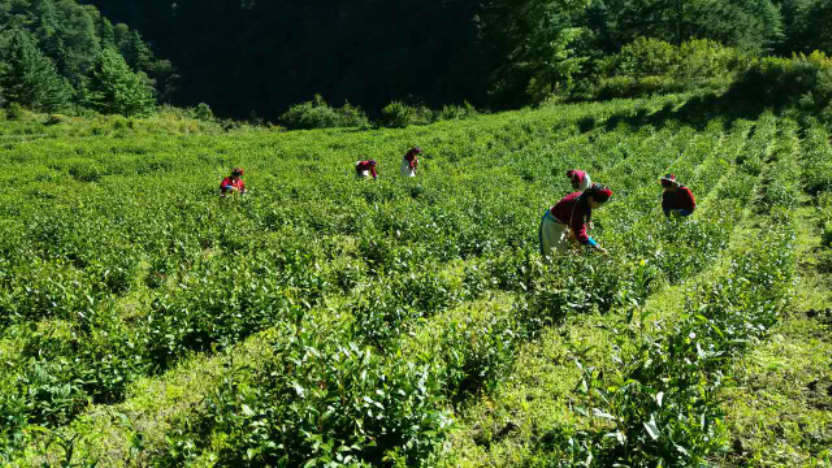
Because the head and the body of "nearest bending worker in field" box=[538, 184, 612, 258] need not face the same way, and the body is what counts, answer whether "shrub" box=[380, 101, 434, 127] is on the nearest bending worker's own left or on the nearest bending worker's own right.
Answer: on the nearest bending worker's own left

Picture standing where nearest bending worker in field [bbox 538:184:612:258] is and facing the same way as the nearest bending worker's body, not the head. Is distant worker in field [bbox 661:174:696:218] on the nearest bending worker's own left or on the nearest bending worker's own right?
on the nearest bending worker's own left

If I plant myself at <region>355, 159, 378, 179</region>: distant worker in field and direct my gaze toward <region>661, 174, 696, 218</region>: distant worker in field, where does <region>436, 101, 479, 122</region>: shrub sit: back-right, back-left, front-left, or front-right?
back-left

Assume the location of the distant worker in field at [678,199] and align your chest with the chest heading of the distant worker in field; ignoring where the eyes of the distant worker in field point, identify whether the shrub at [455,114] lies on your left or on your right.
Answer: on your right

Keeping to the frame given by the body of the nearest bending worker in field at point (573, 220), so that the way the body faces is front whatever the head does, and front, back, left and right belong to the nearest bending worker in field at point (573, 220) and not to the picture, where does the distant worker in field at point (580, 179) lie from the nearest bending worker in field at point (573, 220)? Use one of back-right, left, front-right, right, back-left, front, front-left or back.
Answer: left

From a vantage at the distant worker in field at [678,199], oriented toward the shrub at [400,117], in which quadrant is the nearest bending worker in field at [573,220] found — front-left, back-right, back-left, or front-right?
back-left

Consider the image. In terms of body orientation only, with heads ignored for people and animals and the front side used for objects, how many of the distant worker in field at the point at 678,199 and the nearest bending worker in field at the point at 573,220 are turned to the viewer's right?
1

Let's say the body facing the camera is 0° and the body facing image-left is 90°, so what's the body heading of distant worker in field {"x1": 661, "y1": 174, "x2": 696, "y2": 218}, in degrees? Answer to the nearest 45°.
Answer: approximately 90°

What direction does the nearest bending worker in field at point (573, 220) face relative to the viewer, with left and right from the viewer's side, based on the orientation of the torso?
facing to the right of the viewer
